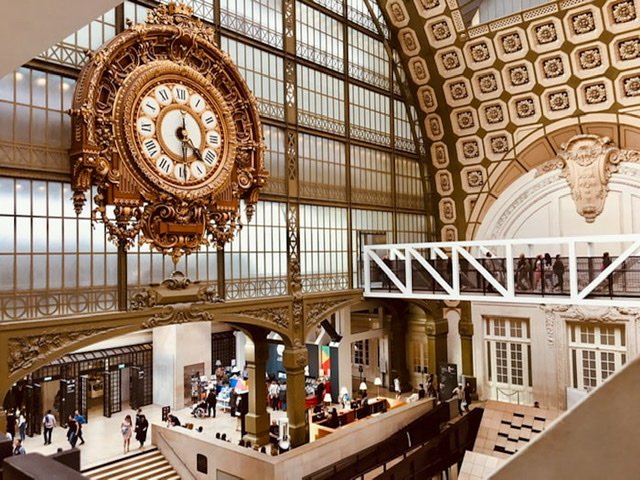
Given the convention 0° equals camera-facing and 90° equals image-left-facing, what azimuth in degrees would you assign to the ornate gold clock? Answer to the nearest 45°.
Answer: approximately 315°
